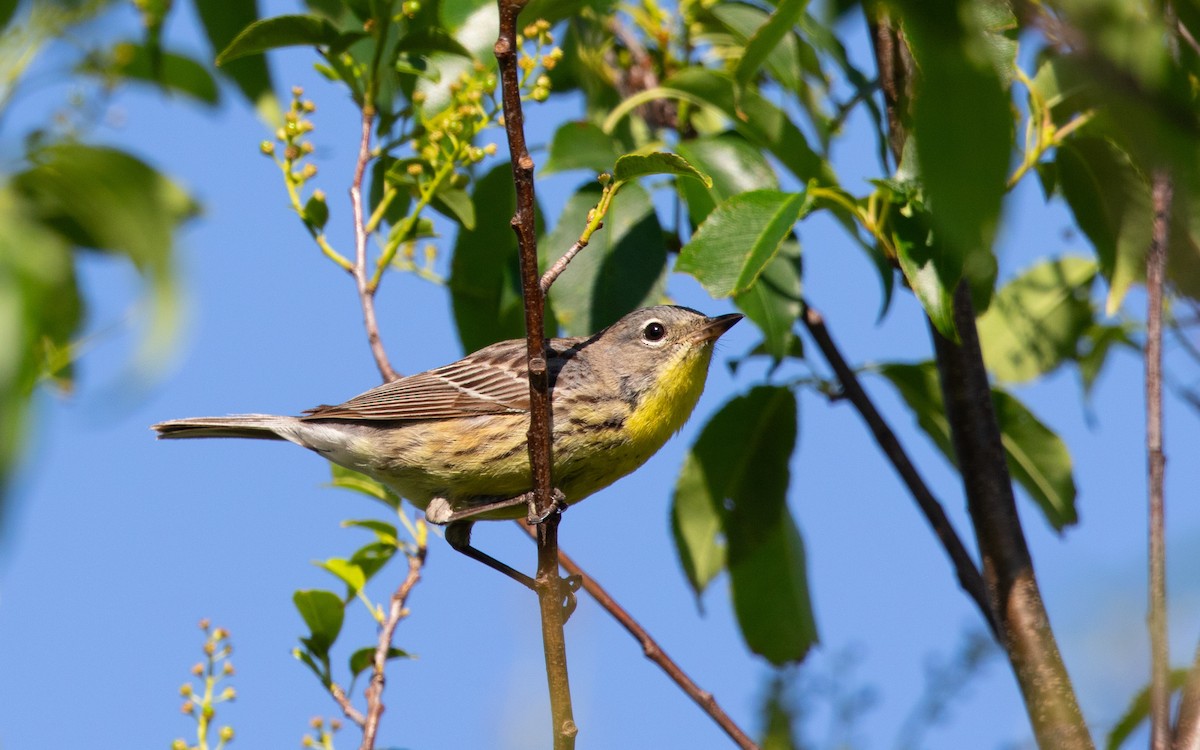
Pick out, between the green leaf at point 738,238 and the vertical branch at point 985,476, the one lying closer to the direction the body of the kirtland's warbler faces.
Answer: the vertical branch

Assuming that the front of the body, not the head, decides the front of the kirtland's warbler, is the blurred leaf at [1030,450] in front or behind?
in front

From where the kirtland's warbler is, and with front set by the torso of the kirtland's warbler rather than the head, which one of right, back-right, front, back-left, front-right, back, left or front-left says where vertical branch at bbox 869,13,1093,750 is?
front-right

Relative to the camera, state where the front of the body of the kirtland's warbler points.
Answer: to the viewer's right

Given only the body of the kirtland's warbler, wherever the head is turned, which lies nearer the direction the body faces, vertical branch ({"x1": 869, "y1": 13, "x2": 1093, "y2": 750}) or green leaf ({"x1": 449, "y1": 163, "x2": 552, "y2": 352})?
the vertical branch
